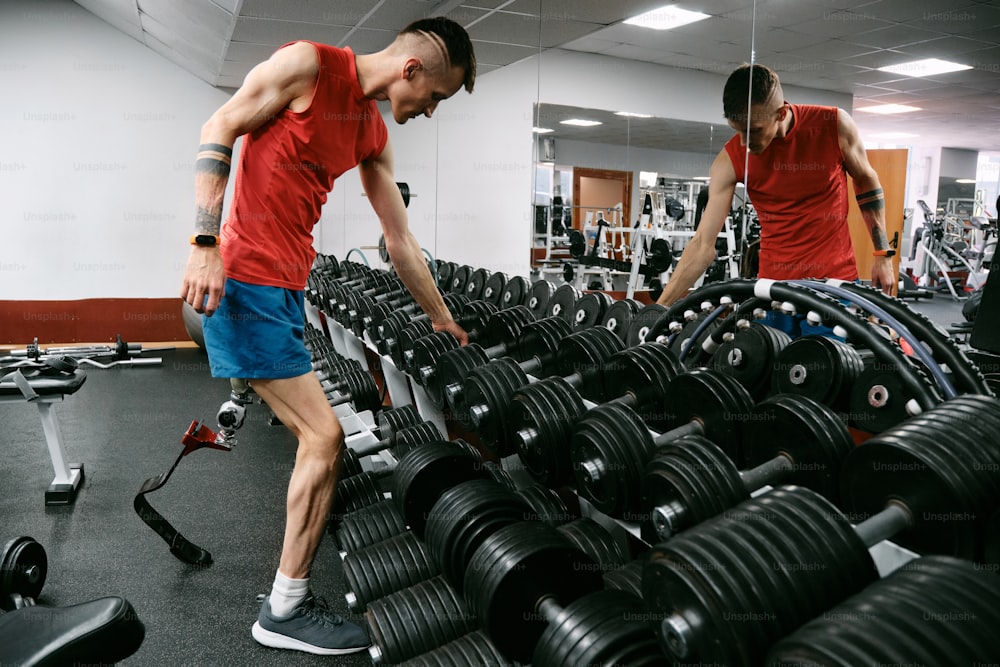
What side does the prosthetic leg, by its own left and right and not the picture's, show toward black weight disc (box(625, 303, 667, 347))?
front

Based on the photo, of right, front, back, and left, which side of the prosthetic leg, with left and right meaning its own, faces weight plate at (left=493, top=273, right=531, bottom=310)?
front

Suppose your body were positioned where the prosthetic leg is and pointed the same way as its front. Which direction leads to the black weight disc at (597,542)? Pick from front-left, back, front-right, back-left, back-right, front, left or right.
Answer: front-right

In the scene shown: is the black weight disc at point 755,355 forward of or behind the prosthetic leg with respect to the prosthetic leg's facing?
forward

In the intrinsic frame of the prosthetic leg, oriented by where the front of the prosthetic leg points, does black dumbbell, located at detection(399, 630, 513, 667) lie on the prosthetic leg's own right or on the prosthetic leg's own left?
on the prosthetic leg's own right

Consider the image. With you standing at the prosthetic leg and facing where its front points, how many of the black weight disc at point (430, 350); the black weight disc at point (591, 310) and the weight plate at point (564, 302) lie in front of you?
3

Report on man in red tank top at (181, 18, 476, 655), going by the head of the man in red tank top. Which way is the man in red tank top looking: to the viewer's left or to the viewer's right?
to the viewer's right

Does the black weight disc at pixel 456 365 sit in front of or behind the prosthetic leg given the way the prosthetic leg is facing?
in front

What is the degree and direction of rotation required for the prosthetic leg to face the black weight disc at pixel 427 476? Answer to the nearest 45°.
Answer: approximately 45° to its right

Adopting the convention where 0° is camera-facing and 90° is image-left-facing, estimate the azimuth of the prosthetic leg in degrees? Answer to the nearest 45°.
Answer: approximately 270°

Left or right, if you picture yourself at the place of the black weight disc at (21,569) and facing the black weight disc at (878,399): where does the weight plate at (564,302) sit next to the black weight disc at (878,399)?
left

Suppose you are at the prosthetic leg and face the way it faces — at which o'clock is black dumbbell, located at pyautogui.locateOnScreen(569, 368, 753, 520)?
The black dumbbell is roughly at 2 o'clock from the prosthetic leg.
